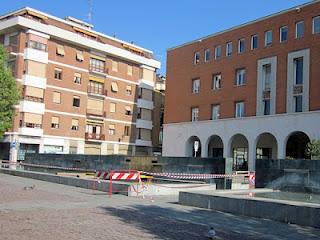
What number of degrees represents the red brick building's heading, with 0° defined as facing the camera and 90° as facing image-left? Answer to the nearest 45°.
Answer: approximately 45°

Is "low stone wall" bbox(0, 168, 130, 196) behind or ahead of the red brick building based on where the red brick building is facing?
ahead

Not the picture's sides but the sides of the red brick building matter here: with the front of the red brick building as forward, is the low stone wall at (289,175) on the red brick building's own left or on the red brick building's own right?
on the red brick building's own left

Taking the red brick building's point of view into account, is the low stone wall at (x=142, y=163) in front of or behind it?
in front

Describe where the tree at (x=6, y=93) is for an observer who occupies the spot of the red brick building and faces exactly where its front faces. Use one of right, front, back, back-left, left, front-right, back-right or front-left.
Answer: front-right
